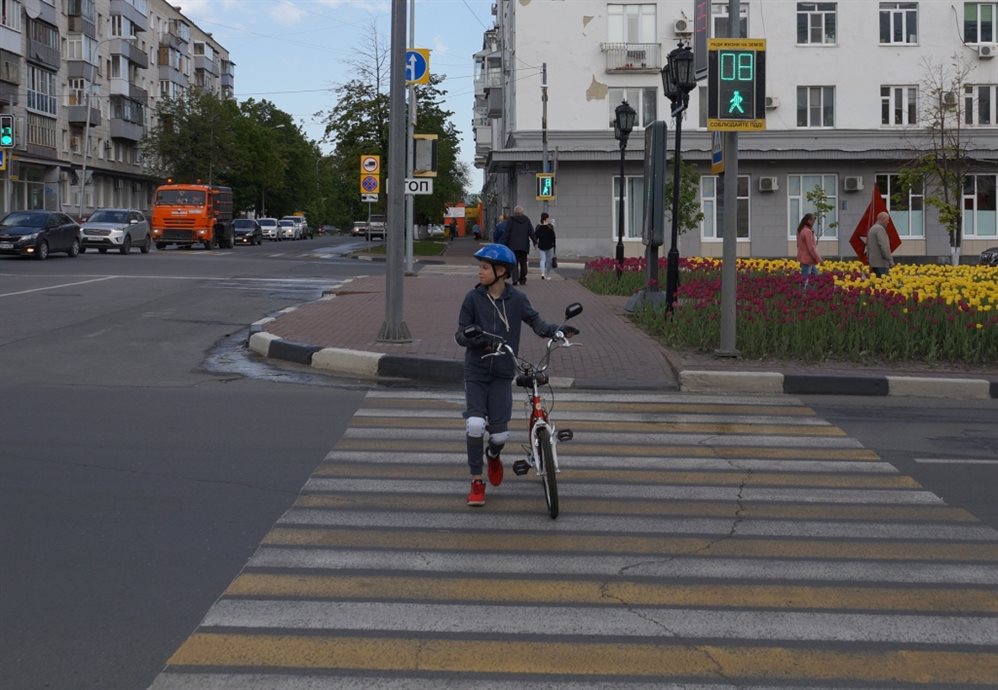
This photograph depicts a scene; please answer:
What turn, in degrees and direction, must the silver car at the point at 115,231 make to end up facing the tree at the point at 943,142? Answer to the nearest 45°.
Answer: approximately 135° to its left

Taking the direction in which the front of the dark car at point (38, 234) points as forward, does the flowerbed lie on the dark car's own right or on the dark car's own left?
on the dark car's own left

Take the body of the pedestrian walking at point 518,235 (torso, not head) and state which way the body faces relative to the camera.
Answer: away from the camera

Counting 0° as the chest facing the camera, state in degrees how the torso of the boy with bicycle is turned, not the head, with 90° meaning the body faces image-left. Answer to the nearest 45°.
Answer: approximately 0°

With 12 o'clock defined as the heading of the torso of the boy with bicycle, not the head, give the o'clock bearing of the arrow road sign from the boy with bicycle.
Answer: The arrow road sign is roughly at 6 o'clock from the boy with bicycle.

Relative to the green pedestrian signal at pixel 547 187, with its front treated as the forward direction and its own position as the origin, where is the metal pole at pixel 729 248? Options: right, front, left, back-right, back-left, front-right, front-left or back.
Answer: front

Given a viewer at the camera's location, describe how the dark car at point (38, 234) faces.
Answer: facing the viewer and to the left of the viewer
